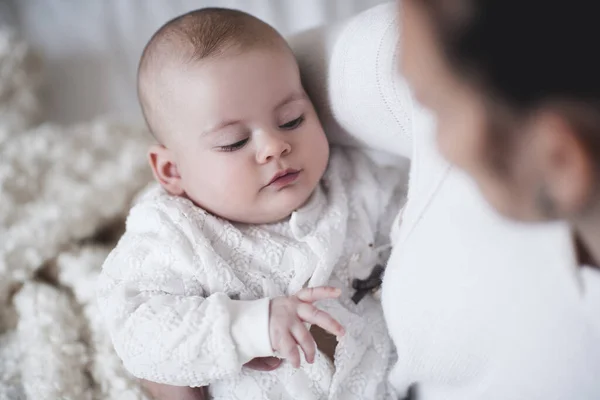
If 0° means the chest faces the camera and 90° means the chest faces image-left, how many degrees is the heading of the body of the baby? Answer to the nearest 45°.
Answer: approximately 315°

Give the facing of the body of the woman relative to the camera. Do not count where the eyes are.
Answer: to the viewer's left
